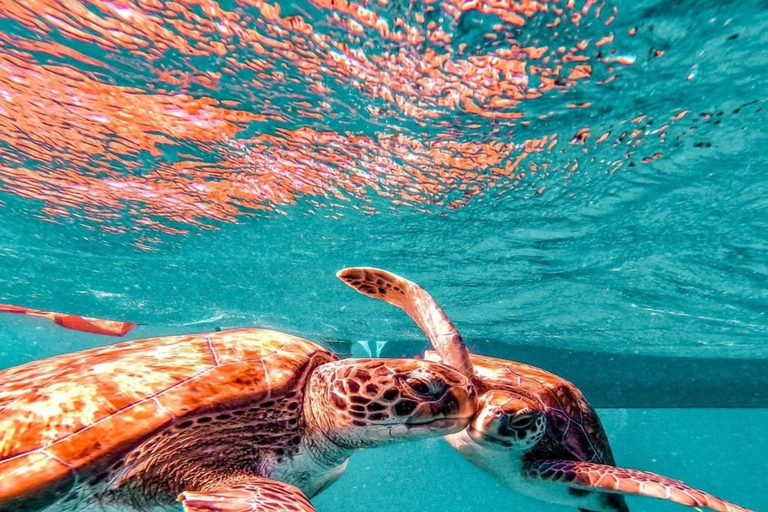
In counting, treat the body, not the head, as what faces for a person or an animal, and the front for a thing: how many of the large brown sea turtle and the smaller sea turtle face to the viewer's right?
1

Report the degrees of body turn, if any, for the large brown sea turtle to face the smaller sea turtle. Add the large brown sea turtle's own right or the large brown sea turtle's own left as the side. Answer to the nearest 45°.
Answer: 0° — it already faces it

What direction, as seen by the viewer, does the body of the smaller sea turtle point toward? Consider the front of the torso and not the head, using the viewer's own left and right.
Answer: facing the viewer and to the left of the viewer

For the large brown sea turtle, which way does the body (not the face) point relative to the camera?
to the viewer's right

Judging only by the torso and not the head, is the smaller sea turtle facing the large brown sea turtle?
yes
